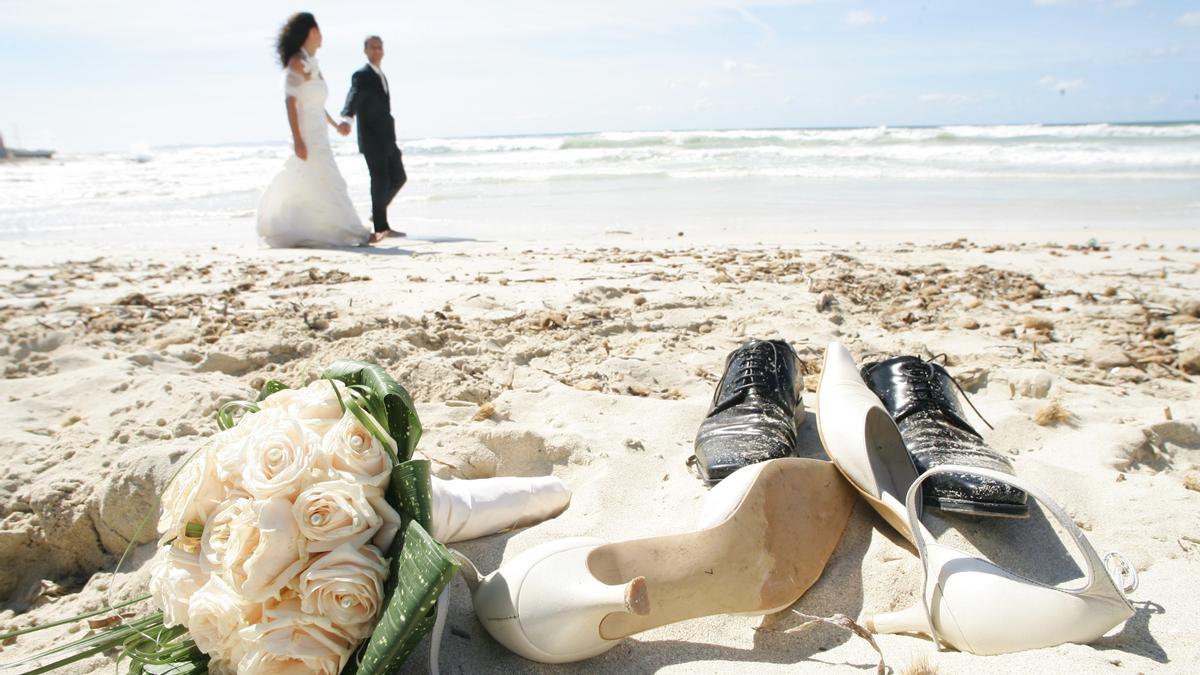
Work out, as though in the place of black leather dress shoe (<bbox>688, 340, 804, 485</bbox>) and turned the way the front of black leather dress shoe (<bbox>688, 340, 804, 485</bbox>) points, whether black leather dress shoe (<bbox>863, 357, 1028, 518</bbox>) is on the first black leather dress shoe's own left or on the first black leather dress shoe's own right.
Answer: on the first black leather dress shoe's own left

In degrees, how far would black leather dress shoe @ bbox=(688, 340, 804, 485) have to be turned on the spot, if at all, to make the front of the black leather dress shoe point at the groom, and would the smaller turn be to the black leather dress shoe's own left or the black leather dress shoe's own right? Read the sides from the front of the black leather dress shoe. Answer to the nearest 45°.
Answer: approximately 135° to the black leather dress shoe's own right

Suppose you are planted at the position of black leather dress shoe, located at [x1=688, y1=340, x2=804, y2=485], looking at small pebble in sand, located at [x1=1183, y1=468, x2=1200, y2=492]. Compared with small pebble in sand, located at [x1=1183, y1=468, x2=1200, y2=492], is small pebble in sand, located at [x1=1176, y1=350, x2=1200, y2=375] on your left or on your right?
left

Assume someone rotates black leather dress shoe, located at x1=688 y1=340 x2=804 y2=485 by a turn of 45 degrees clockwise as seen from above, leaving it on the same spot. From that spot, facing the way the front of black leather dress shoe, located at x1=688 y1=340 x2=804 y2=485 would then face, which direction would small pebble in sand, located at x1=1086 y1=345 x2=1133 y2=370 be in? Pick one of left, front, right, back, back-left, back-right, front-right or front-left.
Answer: back

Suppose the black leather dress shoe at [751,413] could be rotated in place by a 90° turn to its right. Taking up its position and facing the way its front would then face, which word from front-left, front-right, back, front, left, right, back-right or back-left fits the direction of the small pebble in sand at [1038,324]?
back-right

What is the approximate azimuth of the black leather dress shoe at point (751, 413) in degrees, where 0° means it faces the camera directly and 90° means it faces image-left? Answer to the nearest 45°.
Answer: approximately 0°

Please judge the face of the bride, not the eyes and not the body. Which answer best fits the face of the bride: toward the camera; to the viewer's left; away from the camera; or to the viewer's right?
to the viewer's right

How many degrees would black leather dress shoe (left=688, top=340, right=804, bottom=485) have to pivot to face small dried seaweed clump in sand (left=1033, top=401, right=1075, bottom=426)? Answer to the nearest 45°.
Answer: approximately 90° to its left

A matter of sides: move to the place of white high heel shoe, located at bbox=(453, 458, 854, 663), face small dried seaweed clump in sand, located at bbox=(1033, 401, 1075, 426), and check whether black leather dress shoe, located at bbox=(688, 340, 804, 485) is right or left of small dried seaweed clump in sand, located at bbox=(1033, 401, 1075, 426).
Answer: left

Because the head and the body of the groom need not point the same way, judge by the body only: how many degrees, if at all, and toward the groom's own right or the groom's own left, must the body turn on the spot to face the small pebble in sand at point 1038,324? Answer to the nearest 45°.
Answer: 0° — they already face it
